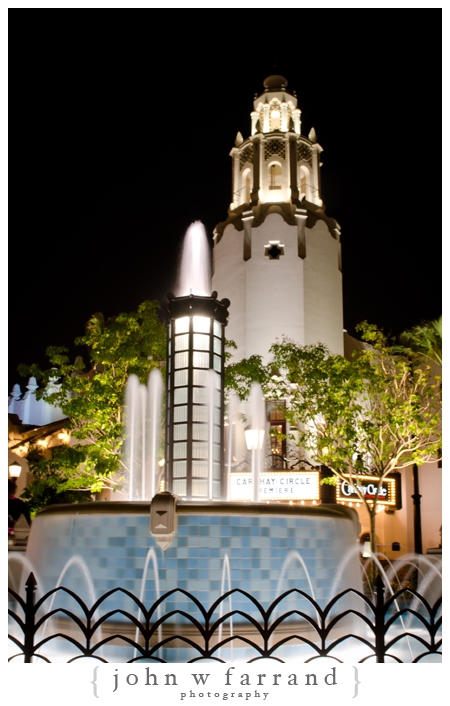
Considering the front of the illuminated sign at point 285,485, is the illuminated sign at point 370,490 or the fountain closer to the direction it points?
the fountain

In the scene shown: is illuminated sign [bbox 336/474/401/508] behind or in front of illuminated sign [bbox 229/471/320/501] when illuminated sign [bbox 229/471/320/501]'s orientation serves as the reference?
behind

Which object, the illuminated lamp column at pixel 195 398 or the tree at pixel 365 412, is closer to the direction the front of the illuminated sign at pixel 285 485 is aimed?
the illuminated lamp column

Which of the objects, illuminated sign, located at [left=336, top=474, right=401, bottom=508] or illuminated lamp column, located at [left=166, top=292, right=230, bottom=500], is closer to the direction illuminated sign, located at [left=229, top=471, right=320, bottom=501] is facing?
the illuminated lamp column

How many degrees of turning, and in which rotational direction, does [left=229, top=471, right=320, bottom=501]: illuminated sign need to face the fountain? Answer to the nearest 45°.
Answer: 0° — it already faces it

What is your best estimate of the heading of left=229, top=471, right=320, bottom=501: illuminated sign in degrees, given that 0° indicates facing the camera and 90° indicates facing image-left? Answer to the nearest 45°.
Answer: approximately 0°

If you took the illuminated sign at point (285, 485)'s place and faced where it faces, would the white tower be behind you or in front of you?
behind
